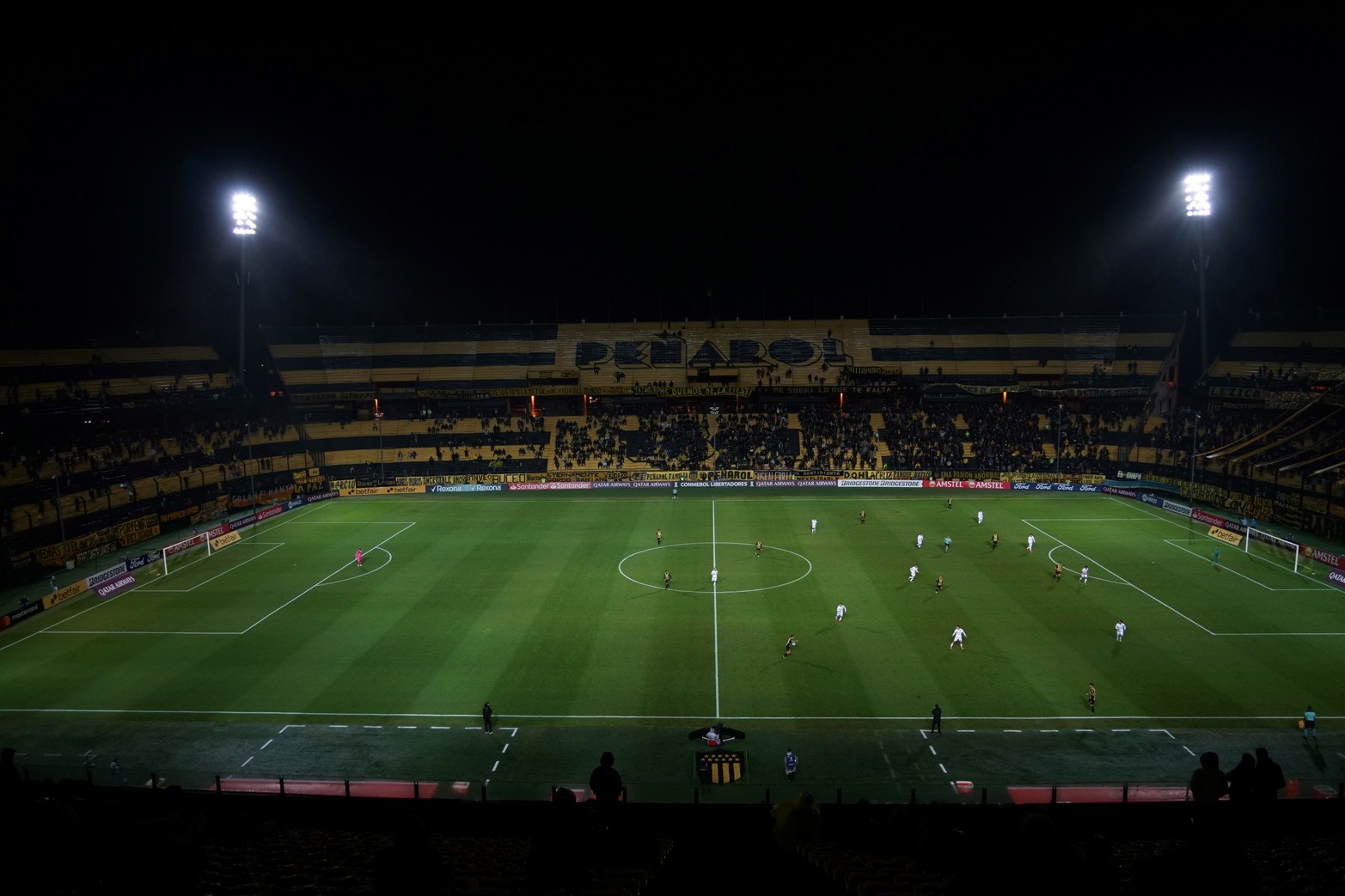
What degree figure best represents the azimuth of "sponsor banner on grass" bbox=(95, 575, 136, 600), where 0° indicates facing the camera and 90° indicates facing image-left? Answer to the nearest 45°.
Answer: approximately 315°

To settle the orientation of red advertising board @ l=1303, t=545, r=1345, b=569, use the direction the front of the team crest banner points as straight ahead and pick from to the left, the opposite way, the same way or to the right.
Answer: to the right

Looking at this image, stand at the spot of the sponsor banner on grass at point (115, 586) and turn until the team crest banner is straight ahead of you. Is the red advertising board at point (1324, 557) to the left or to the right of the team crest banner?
left

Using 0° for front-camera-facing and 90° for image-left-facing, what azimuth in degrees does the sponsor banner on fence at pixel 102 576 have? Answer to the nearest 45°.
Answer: approximately 315°

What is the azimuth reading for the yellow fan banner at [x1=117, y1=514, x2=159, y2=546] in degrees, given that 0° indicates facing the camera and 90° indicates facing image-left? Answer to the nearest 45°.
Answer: approximately 315°

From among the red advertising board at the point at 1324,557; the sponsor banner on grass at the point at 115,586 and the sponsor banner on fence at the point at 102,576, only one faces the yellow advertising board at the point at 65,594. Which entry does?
the red advertising board at the point at 1324,557

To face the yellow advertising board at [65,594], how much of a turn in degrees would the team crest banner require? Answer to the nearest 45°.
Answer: approximately 135° to its right

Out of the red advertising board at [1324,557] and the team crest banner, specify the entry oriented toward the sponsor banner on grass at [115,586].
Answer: the red advertising board at [1324,557]

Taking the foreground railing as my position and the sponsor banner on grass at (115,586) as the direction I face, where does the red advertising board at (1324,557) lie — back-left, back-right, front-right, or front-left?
back-right

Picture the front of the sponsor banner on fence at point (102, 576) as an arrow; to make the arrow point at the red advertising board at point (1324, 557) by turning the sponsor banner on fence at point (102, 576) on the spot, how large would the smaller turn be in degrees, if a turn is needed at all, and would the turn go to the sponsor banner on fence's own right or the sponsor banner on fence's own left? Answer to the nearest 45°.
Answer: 0° — it already faces it

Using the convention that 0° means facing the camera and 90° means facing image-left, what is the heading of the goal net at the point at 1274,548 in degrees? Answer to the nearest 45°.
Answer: approximately 45°

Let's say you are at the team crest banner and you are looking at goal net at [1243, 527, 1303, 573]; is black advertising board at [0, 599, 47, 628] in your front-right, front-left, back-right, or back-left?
back-left

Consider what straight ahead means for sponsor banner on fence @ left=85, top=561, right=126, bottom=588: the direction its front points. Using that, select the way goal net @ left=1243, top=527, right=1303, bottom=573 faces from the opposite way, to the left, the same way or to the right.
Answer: the opposite way

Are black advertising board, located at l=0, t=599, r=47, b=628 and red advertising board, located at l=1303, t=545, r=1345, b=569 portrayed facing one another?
yes

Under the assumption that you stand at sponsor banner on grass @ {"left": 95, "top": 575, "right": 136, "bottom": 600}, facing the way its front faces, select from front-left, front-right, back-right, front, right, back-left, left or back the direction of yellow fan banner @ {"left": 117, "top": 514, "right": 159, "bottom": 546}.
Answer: back-left

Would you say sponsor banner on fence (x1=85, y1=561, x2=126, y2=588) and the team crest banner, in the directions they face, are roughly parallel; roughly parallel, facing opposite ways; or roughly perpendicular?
roughly perpendicular
